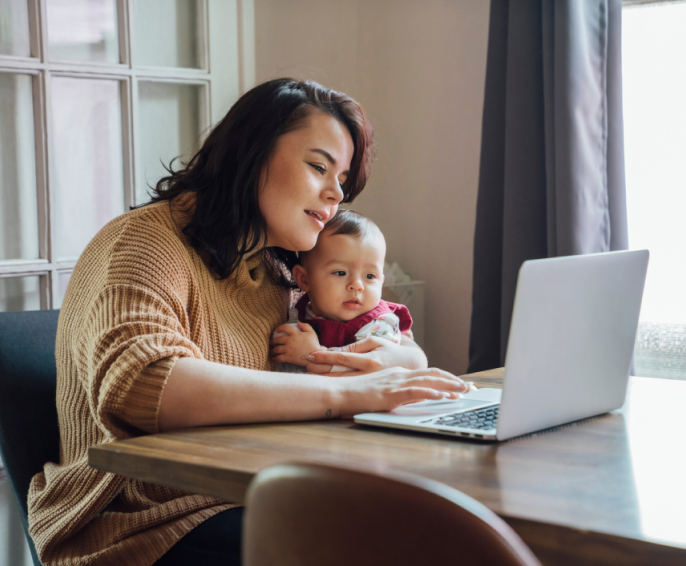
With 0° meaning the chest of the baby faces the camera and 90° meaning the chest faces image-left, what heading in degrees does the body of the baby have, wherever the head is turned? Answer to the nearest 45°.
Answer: approximately 315°

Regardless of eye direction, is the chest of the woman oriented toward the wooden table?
yes

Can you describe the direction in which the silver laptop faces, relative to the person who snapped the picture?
facing away from the viewer and to the left of the viewer

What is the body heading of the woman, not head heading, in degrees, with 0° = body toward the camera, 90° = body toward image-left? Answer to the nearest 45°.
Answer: approximately 315°

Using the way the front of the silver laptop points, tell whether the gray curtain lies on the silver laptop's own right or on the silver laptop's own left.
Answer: on the silver laptop's own right

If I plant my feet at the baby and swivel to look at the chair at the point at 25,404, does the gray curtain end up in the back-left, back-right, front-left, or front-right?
back-right

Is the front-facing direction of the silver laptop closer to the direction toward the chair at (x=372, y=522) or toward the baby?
the baby

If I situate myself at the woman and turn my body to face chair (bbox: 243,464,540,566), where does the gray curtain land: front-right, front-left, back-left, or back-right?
back-left

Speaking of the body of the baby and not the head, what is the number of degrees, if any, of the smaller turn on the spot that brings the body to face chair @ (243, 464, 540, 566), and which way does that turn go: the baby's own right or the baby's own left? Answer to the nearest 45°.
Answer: approximately 45° to the baby's own right

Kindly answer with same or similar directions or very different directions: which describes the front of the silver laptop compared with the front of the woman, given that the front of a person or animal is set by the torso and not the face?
very different directions

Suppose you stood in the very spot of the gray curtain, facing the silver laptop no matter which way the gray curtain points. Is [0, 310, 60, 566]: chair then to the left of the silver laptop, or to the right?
right
